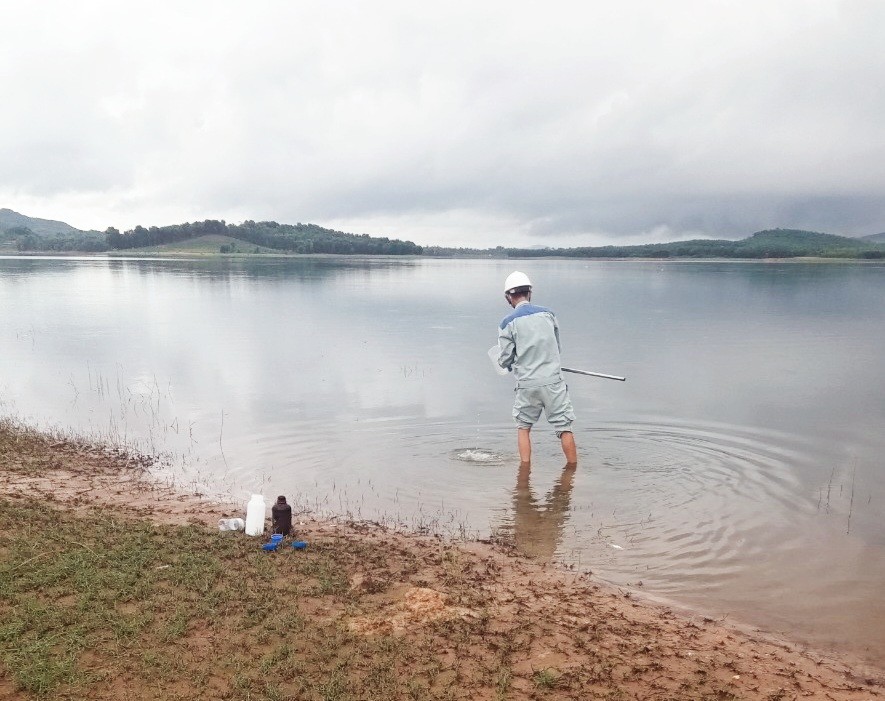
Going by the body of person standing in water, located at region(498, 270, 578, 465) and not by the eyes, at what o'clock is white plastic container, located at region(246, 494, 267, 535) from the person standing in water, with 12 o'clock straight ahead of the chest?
The white plastic container is roughly at 9 o'clock from the person standing in water.

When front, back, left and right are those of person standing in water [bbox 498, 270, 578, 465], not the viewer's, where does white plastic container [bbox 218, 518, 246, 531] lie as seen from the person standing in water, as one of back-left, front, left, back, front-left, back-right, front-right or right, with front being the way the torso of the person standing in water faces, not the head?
left

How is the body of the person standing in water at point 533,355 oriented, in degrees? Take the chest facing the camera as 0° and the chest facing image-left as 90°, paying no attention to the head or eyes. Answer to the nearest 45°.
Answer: approximately 135°

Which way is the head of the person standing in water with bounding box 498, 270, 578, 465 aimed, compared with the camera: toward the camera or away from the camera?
away from the camera

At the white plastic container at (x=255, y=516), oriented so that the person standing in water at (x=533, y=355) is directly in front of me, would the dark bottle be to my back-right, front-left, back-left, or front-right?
front-right

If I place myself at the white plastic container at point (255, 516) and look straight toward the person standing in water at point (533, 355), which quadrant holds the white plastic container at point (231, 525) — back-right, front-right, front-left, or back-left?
back-left

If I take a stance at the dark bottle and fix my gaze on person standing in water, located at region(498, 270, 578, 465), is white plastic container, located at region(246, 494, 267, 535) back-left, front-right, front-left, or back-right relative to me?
back-left

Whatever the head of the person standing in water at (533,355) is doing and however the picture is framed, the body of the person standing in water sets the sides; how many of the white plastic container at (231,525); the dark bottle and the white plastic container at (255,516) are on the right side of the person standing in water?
0

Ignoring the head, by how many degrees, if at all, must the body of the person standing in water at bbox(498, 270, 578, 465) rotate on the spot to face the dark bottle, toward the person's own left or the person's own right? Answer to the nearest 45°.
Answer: approximately 90° to the person's own left
